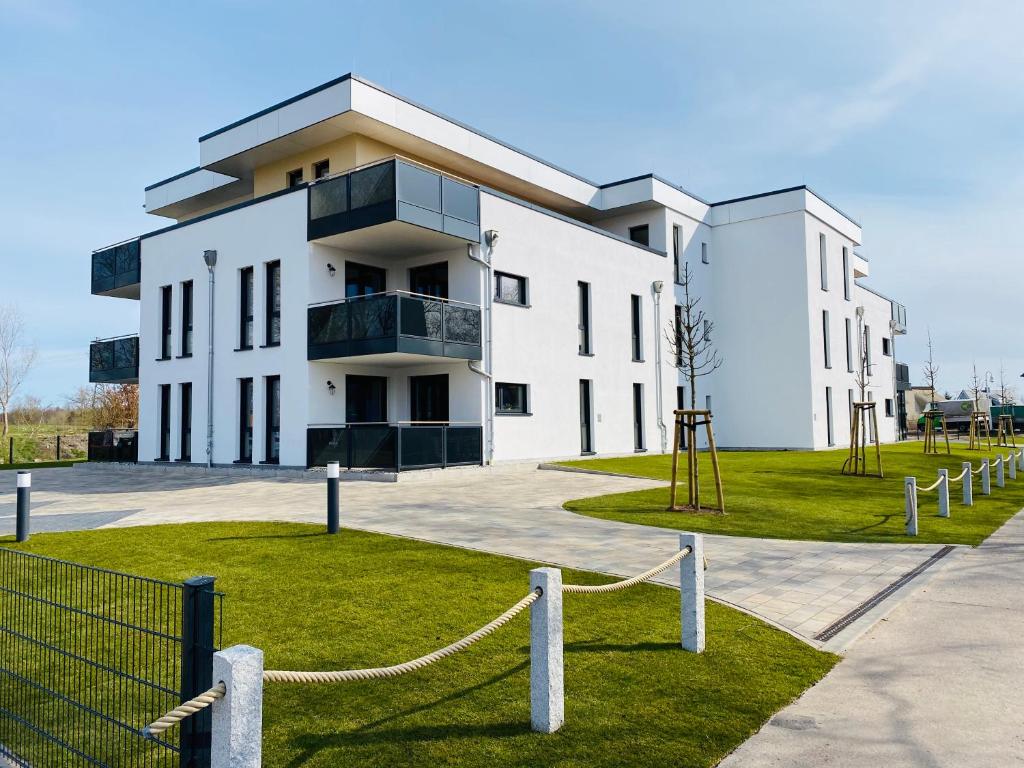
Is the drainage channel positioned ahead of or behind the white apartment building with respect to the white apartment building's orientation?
ahead

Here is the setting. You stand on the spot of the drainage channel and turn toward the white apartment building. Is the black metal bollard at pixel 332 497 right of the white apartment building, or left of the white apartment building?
left
